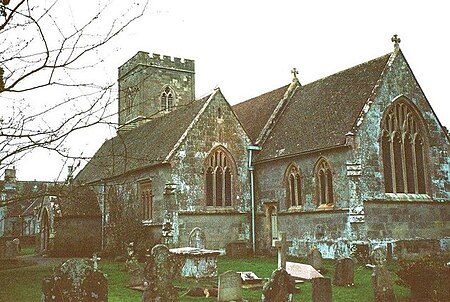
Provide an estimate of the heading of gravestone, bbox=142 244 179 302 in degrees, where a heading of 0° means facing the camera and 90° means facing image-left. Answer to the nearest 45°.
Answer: approximately 0°

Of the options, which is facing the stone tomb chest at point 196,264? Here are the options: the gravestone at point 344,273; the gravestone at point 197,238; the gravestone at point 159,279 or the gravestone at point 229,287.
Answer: the gravestone at point 197,238

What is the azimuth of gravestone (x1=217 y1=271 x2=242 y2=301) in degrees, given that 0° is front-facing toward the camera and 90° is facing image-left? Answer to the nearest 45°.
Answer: approximately 0°

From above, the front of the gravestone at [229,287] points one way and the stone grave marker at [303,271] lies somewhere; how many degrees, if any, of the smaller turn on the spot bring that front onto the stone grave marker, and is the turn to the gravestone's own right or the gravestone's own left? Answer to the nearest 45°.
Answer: approximately 135° to the gravestone's own left

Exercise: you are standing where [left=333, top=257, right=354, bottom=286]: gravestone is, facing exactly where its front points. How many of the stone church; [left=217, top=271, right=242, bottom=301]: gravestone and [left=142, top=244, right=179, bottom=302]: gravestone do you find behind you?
1

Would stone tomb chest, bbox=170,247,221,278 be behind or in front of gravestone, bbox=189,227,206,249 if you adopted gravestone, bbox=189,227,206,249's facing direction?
in front

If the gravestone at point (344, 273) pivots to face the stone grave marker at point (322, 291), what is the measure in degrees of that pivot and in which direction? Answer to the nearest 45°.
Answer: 0° — it already faces it

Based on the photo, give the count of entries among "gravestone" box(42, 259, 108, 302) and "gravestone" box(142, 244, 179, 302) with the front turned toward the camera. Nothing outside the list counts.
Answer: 2

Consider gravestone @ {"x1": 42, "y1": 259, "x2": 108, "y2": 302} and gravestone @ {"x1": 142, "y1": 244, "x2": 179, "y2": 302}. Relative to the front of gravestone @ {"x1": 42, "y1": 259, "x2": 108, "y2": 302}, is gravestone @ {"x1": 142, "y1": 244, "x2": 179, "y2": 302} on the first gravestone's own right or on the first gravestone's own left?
on the first gravestone's own left

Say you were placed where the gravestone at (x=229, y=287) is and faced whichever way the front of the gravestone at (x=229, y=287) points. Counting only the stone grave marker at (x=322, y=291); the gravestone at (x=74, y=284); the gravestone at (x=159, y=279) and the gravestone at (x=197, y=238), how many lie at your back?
1
